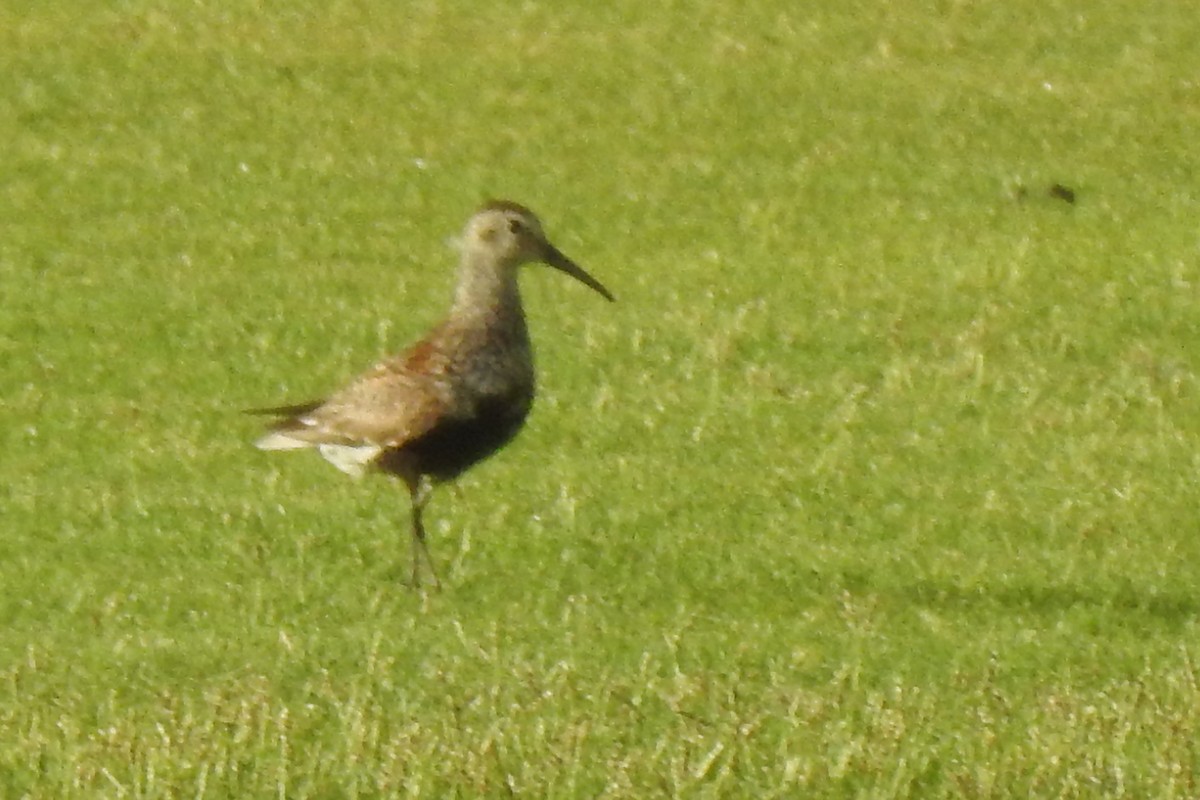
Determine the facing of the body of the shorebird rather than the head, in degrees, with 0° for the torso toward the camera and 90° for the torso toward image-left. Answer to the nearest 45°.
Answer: approximately 270°
